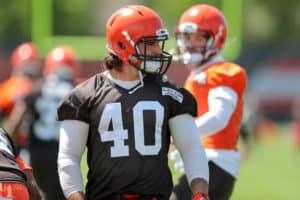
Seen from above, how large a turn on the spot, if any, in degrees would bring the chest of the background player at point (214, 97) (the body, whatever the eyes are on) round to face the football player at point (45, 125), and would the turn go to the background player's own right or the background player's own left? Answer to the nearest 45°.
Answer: approximately 90° to the background player's own right

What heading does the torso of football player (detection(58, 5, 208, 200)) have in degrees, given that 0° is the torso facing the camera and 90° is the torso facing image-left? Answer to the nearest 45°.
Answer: approximately 0°

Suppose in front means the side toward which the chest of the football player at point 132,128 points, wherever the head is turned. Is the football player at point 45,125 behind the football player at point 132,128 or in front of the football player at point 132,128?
behind

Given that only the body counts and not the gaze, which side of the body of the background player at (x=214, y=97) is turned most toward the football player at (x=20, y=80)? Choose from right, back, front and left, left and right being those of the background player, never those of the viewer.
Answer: right

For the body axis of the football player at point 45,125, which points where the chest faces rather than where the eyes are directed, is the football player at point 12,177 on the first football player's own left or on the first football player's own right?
on the first football player's own right
